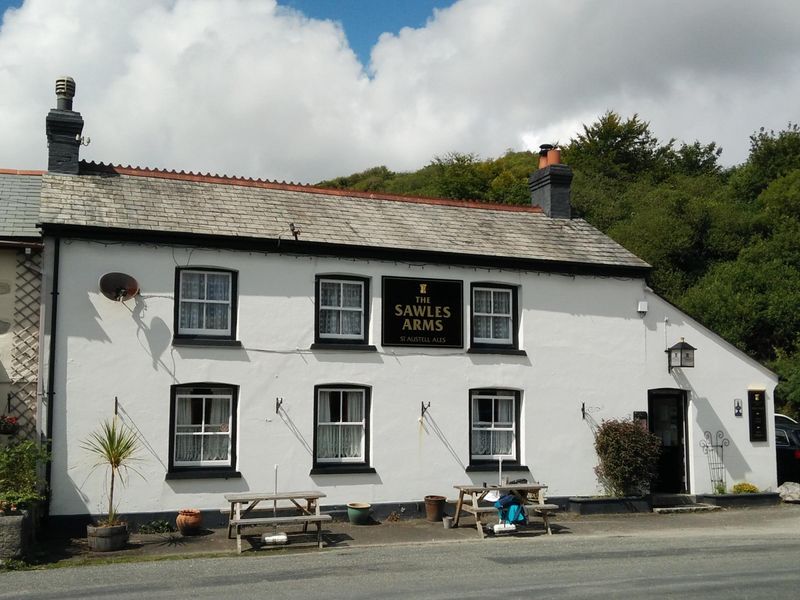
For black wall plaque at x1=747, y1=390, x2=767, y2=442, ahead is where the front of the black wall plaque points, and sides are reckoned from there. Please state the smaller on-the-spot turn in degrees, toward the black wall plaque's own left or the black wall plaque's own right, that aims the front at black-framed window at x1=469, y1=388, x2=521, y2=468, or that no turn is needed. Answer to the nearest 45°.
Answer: approximately 45° to the black wall plaque's own right

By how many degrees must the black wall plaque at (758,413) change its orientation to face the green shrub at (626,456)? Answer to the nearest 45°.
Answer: approximately 45° to its right

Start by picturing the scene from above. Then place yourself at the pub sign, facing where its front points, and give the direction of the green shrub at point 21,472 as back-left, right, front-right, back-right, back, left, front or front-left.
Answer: front-right

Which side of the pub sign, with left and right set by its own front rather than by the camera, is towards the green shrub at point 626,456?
left

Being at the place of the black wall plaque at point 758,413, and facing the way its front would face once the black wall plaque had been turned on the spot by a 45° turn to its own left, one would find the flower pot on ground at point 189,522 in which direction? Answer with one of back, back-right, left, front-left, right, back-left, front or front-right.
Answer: right

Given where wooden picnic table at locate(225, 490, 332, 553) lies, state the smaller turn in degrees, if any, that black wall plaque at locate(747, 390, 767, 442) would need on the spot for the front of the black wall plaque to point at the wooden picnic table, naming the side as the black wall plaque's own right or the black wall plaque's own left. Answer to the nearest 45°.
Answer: approximately 45° to the black wall plaque's own right

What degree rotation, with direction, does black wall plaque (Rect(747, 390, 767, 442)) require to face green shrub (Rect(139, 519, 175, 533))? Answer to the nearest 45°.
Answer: approximately 45° to its right

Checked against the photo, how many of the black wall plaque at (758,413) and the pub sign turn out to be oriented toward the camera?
2

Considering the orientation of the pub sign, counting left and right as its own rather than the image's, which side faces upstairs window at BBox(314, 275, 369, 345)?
right

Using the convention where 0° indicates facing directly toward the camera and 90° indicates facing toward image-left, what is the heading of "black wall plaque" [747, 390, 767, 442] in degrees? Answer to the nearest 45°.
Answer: approximately 0°
